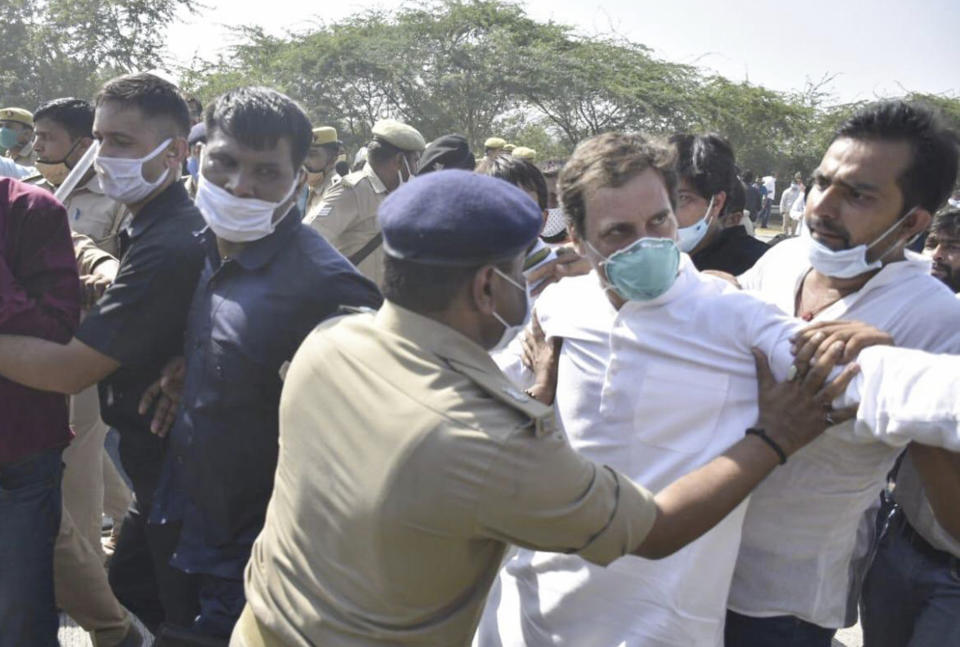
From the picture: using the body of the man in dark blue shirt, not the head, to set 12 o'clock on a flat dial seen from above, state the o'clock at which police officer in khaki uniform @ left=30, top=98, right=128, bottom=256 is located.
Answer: The police officer in khaki uniform is roughly at 4 o'clock from the man in dark blue shirt.

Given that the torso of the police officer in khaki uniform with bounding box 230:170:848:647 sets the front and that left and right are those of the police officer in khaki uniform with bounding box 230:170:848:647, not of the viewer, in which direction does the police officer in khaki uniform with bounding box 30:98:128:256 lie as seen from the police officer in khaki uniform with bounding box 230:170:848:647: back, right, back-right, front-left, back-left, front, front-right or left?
left

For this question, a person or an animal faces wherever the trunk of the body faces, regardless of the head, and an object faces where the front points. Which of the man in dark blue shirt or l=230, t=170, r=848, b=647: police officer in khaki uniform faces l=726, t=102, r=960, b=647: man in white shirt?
the police officer in khaki uniform

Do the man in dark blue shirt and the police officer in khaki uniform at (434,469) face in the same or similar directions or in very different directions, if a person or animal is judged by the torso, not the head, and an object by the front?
very different directions

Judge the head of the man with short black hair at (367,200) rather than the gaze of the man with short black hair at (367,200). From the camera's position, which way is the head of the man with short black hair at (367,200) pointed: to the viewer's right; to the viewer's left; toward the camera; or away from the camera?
to the viewer's right

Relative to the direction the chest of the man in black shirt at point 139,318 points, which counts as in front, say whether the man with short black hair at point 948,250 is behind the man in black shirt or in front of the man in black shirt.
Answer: behind

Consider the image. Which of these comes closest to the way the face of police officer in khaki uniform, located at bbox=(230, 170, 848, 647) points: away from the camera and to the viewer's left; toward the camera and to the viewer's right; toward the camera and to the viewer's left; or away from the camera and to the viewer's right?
away from the camera and to the viewer's right
